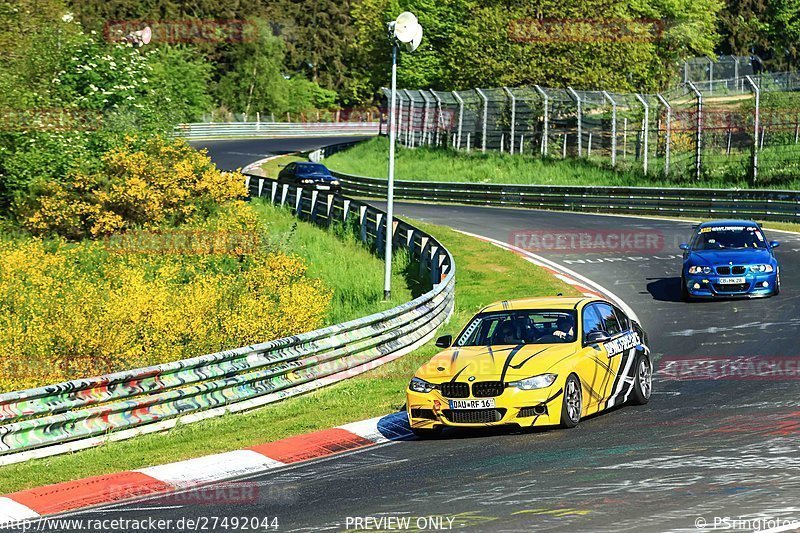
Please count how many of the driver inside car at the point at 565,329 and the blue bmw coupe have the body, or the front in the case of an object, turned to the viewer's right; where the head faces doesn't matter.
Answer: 0

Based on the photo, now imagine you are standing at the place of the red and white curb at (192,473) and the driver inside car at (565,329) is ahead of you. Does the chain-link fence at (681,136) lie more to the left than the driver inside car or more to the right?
left

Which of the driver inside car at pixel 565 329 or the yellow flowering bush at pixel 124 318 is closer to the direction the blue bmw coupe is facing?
the driver inside car

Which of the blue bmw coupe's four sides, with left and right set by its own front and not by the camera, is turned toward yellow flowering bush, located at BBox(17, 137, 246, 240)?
right

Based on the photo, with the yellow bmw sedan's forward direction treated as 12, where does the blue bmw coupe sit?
The blue bmw coupe is roughly at 5 o'clock from the yellow bmw sedan.

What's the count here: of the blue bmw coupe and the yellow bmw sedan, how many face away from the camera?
0

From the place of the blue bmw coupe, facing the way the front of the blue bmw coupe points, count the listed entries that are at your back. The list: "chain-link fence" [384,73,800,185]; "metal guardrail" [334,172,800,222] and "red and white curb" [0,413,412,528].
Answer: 2

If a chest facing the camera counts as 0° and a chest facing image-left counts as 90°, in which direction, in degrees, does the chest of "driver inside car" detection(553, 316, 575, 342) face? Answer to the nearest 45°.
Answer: approximately 45°

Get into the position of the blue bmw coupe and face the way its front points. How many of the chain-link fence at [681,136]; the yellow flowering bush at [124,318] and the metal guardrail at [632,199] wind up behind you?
2

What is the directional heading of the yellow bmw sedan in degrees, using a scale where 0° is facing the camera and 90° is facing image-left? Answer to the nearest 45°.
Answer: approximately 45°

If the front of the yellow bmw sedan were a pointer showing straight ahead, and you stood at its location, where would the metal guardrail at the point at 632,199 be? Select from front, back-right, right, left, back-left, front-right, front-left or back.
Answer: back-right
